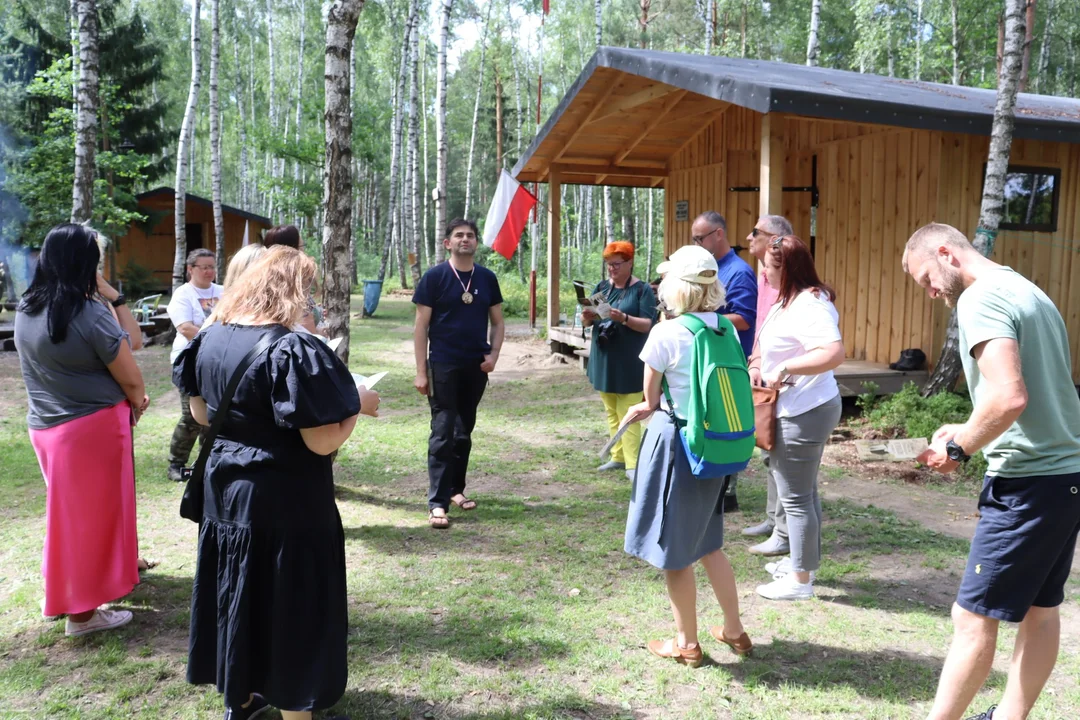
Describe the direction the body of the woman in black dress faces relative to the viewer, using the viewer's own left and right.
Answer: facing away from the viewer and to the right of the viewer

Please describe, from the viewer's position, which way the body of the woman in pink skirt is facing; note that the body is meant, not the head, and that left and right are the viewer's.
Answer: facing away from the viewer and to the right of the viewer

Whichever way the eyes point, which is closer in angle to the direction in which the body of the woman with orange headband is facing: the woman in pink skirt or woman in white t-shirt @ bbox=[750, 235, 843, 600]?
the woman in pink skirt

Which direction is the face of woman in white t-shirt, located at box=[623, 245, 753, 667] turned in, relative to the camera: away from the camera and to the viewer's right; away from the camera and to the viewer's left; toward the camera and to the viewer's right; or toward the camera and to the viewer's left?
away from the camera and to the viewer's left

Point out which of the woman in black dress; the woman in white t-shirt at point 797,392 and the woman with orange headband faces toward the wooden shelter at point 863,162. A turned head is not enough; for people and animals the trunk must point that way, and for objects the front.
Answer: the woman in black dress

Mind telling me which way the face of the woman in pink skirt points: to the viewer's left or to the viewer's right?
to the viewer's right

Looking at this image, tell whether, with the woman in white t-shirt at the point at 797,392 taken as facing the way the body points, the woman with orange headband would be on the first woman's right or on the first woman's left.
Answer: on the first woman's right

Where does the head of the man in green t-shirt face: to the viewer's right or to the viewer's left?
to the viewer's left
